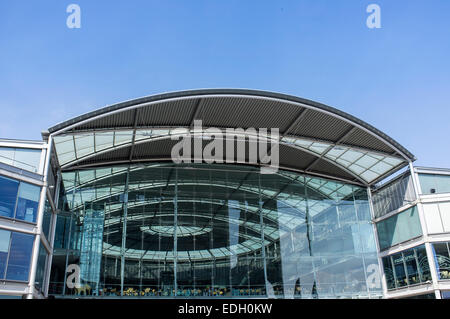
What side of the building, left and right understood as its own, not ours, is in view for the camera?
front
